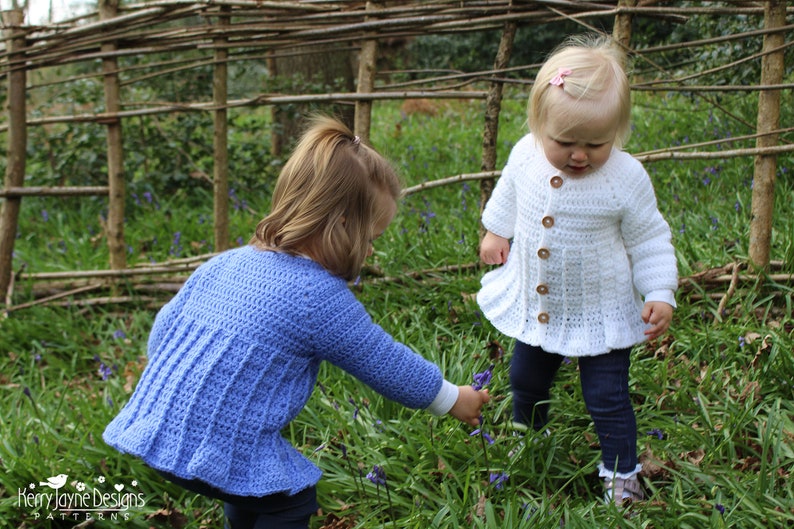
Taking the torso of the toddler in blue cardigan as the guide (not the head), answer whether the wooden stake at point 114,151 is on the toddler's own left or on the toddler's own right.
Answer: on the toddler's own left

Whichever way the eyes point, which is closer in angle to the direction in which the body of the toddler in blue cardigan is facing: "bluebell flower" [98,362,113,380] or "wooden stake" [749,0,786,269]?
the wooden stake

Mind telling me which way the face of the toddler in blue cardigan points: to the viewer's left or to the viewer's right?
to the viewer's right

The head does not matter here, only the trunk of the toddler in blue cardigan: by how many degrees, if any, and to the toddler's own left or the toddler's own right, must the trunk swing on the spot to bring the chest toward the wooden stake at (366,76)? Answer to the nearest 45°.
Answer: approximately 45° to the toddler's own left

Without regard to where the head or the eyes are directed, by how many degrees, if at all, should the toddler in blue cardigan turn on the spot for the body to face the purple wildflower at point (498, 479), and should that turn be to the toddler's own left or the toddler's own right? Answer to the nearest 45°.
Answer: approximately 45° to the toddler's own right

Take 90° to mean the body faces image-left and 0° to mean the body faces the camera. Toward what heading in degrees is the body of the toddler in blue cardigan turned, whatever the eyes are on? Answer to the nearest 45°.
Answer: approximately 225°

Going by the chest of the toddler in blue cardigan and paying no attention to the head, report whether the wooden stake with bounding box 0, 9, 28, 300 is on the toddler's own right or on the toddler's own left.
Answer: on the toddler's own left

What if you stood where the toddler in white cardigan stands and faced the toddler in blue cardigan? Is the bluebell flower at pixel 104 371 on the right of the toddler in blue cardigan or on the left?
right

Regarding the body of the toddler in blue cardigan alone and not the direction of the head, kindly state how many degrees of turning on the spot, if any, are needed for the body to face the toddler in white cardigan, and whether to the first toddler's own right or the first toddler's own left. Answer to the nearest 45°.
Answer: approximately 45° to the first toddler's own right

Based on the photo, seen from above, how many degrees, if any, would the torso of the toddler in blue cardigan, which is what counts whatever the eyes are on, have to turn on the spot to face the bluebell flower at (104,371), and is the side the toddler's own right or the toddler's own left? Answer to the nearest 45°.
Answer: approximately 90° to the toddler's own left
